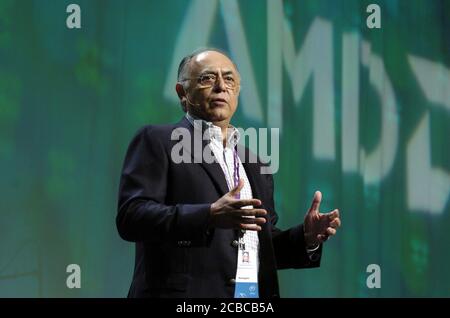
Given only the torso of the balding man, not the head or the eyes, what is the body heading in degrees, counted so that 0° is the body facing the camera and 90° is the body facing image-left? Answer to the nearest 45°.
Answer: approximately 315°
